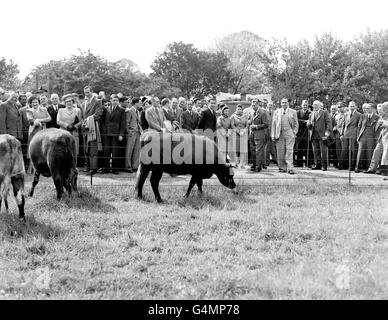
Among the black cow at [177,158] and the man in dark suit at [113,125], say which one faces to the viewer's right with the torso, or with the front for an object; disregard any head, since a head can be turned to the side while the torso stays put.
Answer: the black cow

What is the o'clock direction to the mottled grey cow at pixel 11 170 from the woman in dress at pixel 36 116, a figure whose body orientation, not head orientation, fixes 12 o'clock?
The mottled grey cow is roughly at 12 o'clock from the woman in dress.

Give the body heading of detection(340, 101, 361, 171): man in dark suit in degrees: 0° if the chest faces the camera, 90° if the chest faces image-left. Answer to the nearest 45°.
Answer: approximately 45°

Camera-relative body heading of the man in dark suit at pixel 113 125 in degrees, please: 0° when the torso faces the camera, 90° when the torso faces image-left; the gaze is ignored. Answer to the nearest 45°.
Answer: approximately 0°

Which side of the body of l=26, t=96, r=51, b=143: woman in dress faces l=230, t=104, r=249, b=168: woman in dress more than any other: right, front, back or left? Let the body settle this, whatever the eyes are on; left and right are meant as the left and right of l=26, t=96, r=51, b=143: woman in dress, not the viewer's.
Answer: left

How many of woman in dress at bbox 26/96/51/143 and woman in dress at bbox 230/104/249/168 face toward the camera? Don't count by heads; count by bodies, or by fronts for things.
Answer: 2

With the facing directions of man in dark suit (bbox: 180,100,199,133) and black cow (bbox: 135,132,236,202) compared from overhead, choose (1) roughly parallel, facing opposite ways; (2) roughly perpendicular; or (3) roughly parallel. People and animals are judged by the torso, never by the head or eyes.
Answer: roughly perpendicular

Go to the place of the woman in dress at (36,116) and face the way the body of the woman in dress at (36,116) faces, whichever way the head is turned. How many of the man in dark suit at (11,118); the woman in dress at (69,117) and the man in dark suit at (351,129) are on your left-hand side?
2

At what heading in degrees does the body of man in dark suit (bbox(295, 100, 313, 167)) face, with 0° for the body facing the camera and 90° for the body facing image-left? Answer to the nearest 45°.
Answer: approximately 0°
